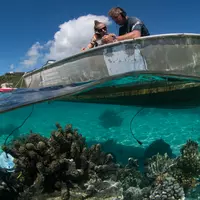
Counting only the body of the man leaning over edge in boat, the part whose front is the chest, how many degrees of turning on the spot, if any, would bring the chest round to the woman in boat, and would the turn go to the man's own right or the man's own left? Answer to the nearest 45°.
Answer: approximately 90° to the man's own right

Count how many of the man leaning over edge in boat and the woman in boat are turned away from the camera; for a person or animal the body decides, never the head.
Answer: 0
